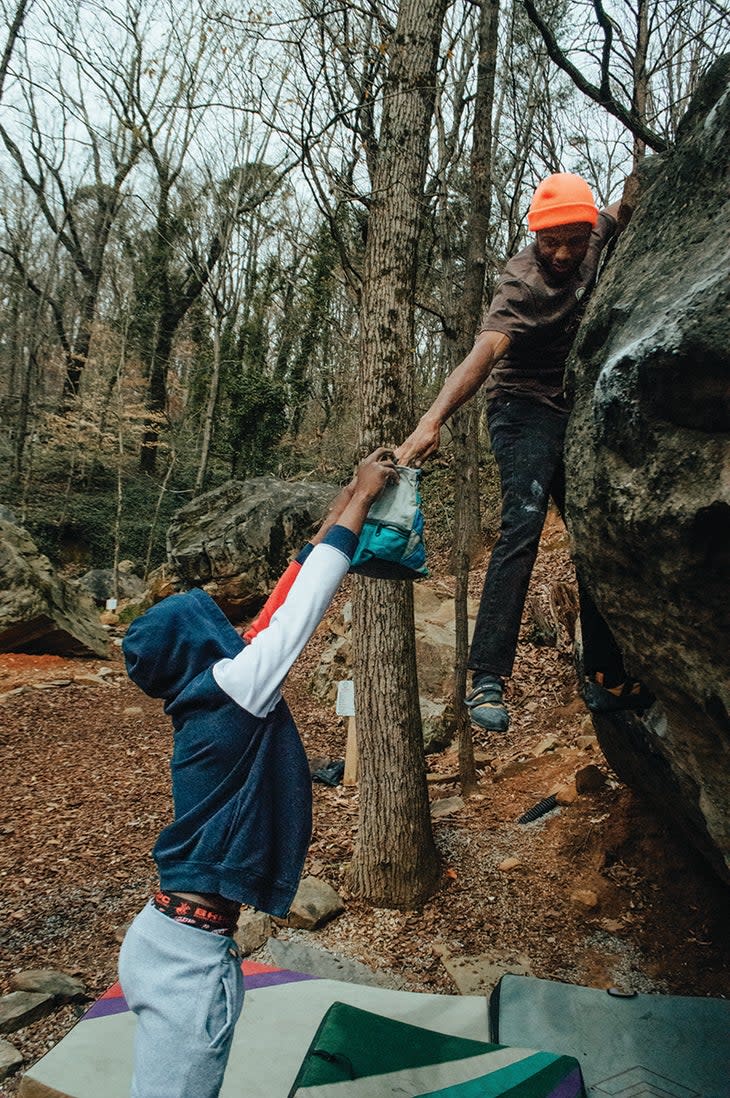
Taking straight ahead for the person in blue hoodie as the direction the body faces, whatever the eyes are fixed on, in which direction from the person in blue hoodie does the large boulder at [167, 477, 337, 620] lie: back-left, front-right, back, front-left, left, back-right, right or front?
front-left

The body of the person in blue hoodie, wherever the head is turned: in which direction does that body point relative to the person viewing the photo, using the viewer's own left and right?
facing away from the viewer and to the right of the viewer

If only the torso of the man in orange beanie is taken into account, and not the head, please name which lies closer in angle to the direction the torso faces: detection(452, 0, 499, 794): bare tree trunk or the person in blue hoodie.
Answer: the person in blue hoodie

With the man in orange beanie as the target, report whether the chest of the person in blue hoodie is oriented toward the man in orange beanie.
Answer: yes

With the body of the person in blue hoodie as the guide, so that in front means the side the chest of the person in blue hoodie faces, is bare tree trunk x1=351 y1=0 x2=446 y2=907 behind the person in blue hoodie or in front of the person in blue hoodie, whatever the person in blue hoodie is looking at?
in front

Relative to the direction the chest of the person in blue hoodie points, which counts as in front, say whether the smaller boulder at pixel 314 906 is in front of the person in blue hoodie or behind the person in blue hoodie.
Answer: in front
